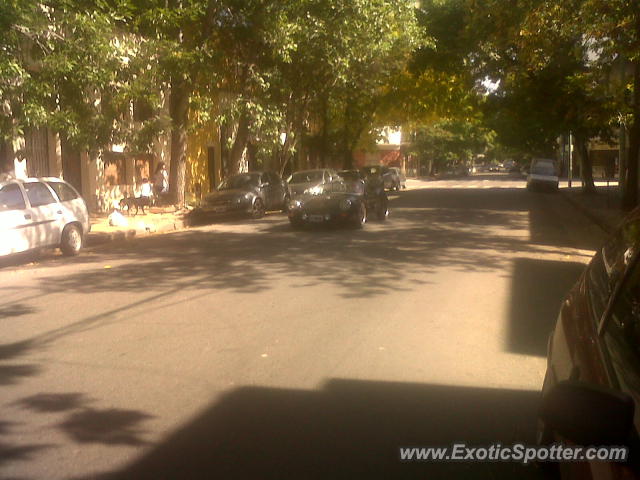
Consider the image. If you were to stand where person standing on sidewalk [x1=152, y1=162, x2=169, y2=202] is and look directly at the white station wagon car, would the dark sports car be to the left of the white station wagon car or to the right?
left

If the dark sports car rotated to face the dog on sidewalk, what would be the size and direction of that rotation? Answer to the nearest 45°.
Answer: approximately 90° to its right

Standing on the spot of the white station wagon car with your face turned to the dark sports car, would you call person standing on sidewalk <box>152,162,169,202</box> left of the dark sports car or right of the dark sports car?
left

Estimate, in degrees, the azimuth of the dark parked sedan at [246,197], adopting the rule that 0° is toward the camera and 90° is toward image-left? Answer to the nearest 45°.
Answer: approximately 45°

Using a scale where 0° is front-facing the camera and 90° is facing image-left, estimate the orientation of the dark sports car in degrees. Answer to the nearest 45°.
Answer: approximately 45°
